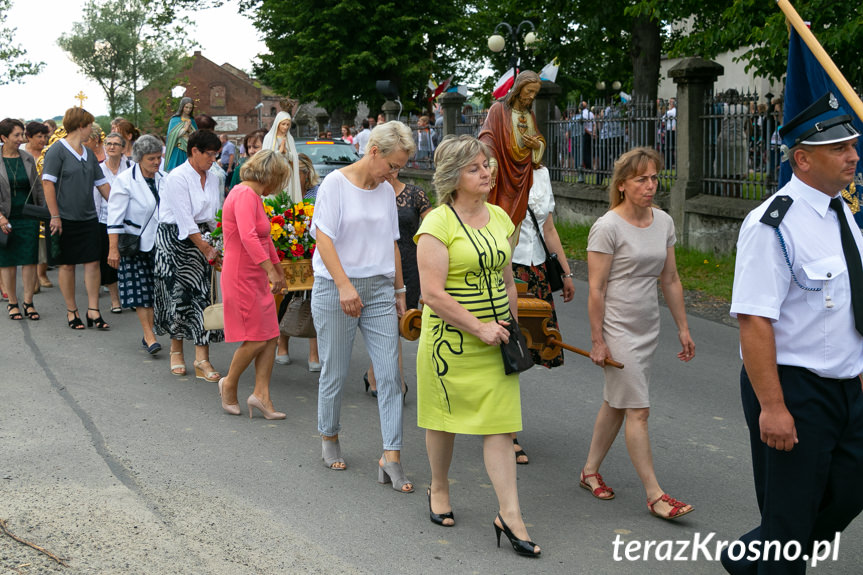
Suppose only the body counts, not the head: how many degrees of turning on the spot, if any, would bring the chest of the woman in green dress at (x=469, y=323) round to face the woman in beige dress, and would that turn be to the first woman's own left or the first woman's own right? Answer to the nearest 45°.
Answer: approximately 90° to the first woman's own left

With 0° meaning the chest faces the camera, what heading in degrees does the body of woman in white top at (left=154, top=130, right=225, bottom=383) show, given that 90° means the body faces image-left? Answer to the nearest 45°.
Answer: approximately 315°

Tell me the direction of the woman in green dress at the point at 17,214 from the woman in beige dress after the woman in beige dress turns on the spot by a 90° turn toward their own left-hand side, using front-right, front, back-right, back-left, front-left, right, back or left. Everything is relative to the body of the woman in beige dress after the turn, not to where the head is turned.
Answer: left

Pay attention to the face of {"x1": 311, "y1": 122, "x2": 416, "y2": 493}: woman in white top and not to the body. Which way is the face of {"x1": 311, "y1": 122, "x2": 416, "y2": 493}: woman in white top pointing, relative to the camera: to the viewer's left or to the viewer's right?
to the viewer's right
